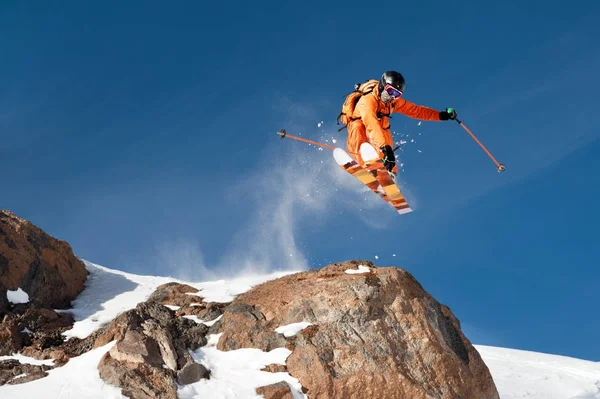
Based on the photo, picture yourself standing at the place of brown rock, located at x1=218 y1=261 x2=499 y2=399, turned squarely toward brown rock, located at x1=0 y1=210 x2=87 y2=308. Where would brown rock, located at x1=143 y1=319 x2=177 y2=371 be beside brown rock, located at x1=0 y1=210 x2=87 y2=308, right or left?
left

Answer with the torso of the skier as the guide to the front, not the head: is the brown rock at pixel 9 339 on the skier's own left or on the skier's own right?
on the skier's own right

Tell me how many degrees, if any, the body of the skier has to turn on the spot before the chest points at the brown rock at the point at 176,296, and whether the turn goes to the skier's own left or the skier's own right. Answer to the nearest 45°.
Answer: approximately 180°

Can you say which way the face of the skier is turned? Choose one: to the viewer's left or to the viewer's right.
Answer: to the viewer's right

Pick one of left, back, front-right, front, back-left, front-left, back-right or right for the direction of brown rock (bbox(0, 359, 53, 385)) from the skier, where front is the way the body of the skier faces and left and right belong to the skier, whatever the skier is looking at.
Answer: back-right

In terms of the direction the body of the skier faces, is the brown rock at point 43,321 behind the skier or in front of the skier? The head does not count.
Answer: behind

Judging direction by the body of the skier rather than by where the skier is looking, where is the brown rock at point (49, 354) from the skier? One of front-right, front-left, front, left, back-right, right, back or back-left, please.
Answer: back-right

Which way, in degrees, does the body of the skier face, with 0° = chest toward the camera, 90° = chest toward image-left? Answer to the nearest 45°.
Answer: approximately 315°

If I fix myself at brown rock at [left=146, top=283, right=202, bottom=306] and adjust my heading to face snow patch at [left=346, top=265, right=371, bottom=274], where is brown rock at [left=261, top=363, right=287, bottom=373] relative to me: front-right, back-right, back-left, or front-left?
front-right

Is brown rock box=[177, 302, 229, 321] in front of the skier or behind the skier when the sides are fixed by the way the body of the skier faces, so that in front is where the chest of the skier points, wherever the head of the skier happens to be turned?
behind
